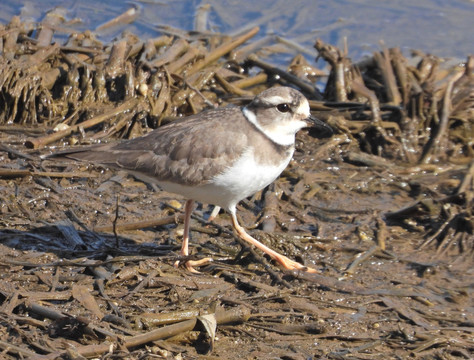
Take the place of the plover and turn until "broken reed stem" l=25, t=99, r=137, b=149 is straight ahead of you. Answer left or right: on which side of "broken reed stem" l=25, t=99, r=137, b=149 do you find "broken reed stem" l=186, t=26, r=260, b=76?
right

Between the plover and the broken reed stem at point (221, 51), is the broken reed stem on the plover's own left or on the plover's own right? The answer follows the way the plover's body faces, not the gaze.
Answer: on the plover's own left

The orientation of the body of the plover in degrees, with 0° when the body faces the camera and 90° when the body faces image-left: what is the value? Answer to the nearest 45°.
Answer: approximately 270°

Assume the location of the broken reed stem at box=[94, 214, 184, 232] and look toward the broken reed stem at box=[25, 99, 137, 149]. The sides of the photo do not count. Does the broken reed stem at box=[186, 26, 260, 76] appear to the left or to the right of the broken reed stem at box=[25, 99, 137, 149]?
right

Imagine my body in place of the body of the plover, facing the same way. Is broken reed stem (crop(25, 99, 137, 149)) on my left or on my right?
on my left
